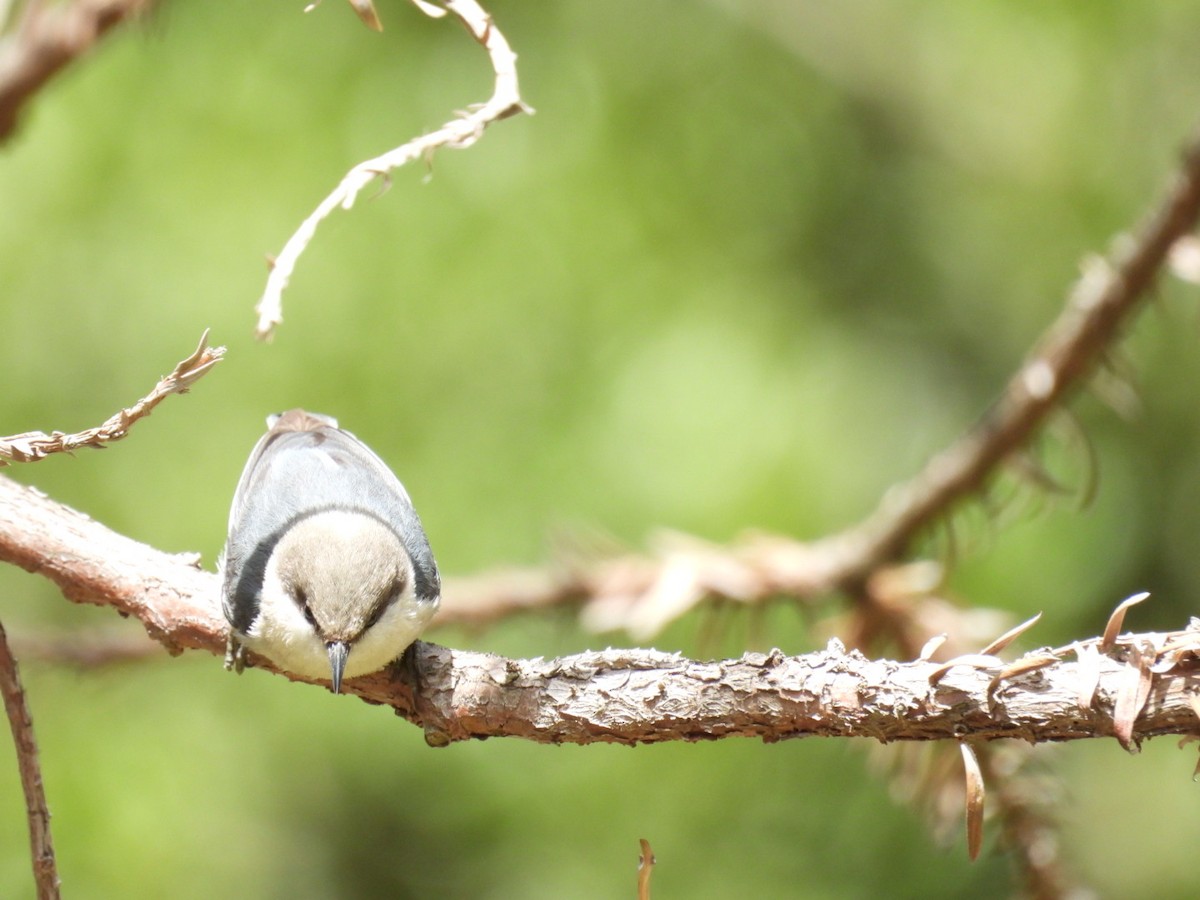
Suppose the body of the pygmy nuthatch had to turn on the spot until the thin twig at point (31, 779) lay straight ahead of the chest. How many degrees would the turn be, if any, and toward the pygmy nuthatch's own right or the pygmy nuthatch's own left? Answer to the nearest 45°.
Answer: approximately 90° to the pygmy nuthatch's own right

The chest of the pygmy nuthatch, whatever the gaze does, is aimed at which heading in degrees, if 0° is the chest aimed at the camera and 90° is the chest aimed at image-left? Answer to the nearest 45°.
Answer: approximately 0°
